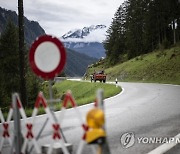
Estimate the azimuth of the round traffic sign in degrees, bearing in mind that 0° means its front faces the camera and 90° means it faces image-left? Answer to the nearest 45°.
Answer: approximately 0°

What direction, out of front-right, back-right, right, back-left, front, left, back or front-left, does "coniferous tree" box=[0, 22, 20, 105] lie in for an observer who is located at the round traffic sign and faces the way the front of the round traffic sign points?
back
